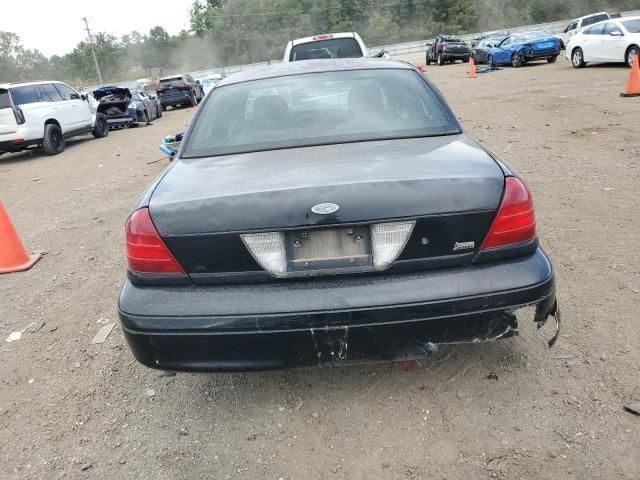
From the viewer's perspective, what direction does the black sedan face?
away from the camera

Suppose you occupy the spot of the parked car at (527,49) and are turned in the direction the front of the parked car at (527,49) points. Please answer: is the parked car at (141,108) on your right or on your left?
on your left

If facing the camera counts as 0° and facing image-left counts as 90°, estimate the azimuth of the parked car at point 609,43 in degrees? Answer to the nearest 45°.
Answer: approximately 315°

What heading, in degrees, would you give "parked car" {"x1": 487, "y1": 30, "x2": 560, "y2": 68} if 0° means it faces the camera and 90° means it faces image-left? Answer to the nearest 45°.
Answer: approximately 135°

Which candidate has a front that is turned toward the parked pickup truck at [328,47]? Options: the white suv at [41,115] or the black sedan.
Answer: the black sedan

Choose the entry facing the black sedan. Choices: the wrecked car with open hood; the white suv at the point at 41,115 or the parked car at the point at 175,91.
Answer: the wrecked car with open hood

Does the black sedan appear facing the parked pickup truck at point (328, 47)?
yes

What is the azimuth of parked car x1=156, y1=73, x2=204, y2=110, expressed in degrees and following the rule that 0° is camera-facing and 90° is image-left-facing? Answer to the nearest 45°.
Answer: approximately 225°

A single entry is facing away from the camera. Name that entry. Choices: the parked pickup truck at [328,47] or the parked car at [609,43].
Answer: the parked pickup truck at [328,47]

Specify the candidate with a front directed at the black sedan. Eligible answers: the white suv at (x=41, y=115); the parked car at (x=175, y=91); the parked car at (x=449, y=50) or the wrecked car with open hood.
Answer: the wrecked car with open hood

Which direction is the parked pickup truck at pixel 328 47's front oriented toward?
away from the camera
